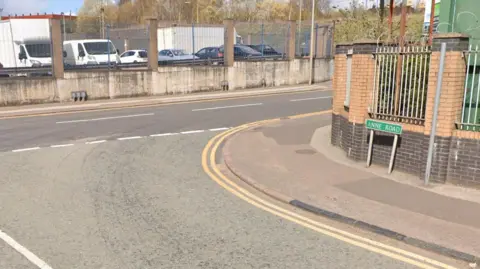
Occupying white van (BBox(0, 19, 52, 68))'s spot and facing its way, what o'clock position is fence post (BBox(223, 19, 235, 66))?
The fence post is roughly at 11 o'clock from the white van.

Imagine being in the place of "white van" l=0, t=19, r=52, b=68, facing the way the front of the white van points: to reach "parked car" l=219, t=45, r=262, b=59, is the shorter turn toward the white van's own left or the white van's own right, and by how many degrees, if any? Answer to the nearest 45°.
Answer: approximately 45° to the white van's own left

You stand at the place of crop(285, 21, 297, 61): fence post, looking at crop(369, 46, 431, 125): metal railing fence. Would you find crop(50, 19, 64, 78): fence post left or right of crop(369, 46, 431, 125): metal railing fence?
right

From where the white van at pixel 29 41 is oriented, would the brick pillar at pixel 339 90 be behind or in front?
in front

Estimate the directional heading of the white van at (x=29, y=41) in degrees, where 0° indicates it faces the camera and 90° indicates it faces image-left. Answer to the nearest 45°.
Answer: approximately 315°

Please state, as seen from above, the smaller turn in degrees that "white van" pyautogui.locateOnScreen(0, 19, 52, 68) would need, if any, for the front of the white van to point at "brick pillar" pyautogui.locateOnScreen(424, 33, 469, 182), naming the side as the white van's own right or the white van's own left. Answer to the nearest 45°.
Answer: approximately 45° to the white van's own right

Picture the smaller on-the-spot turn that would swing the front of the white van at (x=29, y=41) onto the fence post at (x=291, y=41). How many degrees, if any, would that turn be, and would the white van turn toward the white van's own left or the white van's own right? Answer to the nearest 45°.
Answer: approximately 45° to the white van's own left
